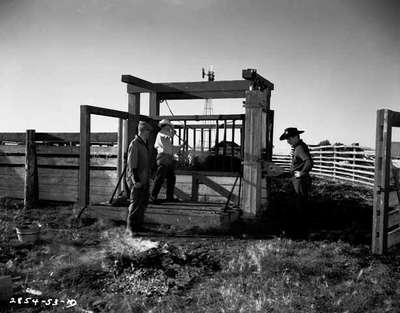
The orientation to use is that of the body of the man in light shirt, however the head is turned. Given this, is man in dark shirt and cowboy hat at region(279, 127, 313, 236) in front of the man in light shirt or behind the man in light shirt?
in front

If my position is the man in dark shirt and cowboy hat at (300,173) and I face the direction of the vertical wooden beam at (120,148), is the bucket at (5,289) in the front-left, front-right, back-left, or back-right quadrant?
front-left

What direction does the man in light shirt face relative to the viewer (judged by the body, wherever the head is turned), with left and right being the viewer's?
facing to the right of the viewer

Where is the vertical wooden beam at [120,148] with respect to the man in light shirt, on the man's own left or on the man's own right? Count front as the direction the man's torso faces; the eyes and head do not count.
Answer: on the man's own left

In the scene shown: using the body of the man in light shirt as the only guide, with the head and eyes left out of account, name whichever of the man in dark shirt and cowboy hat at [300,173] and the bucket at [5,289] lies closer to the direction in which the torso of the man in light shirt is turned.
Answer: the man in dark shirt and cowboy hat

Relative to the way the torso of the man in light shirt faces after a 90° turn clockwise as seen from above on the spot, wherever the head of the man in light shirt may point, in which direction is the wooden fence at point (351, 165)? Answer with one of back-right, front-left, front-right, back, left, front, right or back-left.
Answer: back-left

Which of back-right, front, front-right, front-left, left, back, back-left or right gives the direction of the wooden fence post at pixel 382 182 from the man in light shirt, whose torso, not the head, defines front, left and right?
front-right

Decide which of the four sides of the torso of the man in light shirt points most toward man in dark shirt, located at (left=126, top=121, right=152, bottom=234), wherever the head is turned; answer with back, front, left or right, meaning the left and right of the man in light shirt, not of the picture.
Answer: right

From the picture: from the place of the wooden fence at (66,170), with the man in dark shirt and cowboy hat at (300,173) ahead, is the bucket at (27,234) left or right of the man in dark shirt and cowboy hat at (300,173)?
right

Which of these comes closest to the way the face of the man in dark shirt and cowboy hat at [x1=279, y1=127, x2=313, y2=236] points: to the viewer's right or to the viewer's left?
to the viewer's left

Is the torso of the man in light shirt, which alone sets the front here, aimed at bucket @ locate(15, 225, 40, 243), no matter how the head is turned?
no

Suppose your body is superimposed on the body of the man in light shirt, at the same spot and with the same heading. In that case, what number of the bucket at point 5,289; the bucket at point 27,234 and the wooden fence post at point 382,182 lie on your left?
0

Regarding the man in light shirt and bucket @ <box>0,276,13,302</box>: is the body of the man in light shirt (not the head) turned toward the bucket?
no

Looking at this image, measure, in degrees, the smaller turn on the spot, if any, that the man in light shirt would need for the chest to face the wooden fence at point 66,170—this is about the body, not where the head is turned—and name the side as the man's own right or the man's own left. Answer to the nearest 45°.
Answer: approximately 135° to the man's own left
